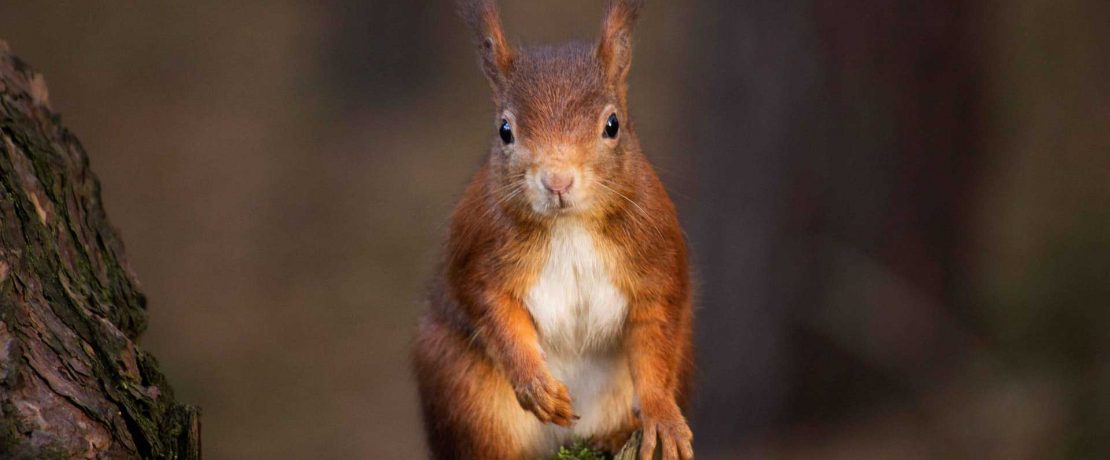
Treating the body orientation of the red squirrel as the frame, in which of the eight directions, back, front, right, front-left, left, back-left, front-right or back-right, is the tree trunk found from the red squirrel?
right

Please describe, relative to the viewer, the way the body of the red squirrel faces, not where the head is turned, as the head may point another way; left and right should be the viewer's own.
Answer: facing the viewer
